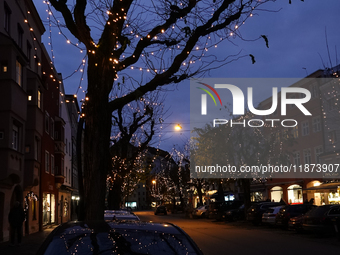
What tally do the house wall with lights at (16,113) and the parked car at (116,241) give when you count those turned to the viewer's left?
0

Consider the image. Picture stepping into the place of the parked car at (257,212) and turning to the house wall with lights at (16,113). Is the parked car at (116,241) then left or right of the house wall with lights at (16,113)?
left

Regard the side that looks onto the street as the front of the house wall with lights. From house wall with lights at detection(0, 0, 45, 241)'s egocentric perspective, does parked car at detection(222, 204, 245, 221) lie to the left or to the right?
on its left

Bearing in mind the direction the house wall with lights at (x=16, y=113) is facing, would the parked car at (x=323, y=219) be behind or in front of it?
in front

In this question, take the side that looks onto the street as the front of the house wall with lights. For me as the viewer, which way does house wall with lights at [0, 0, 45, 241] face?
facing the viewer and to the right of the viewer
